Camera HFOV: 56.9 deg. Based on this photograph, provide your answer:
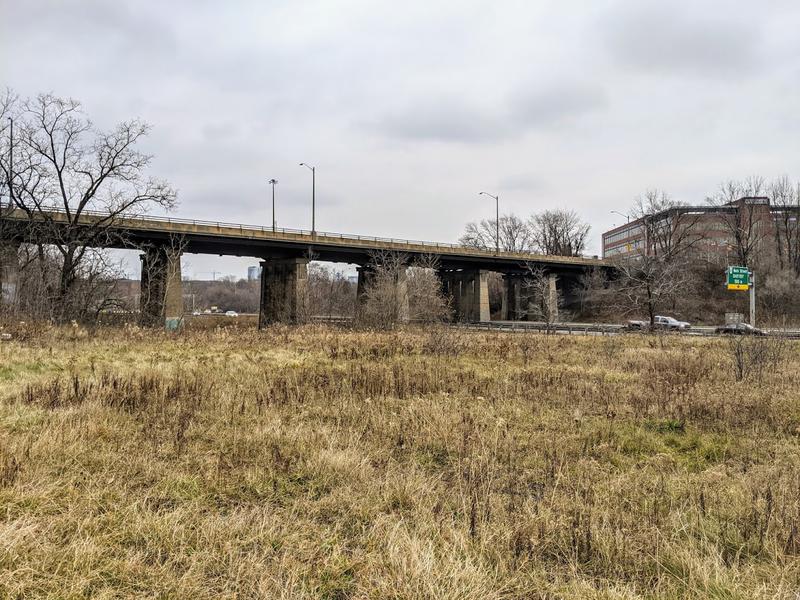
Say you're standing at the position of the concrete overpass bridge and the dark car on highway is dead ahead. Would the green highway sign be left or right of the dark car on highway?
left

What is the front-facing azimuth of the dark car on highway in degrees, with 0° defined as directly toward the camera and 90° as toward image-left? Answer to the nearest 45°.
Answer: approximately 270°

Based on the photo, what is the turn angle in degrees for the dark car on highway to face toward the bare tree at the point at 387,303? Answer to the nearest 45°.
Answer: approximately 180°

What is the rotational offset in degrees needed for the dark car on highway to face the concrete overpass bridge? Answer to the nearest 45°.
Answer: approximately 180°
